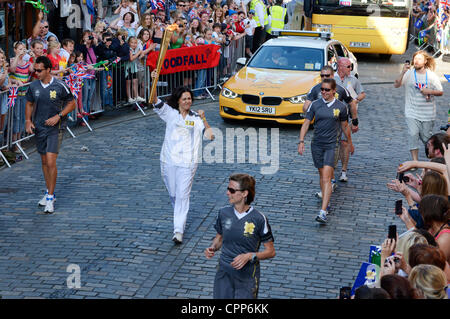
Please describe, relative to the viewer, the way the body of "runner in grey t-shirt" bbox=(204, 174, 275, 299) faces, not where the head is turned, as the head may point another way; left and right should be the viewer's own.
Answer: facing the viewer and to the left of the viewer

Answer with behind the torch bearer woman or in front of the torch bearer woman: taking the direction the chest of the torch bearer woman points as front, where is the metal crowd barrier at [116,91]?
behind

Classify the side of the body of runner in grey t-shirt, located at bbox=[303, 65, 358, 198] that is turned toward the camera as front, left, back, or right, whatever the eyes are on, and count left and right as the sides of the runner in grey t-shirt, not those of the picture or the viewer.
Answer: front

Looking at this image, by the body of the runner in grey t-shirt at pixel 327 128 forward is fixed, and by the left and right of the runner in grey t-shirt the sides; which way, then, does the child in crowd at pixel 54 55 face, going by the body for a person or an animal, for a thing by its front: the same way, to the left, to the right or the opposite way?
to the left

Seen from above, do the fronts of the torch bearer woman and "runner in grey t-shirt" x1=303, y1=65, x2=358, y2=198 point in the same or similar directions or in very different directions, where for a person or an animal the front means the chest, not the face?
same or similar directions

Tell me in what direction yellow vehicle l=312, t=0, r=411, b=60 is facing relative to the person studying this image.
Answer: facing the viewer

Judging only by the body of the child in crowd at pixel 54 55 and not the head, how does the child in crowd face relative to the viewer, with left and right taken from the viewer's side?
facing the viewer and to the right of the viewer

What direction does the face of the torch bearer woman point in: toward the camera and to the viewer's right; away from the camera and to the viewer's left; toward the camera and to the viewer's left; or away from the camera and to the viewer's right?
toward the camera and to the viewer's right

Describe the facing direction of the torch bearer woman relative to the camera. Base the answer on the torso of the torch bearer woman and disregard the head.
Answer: toward the camera
